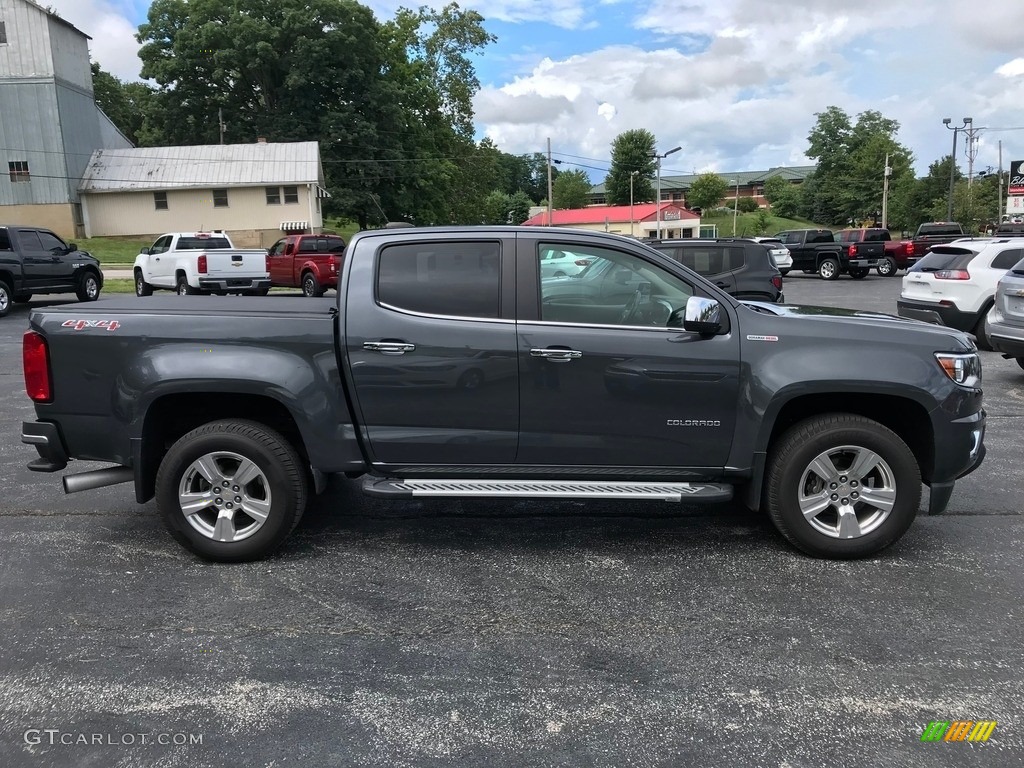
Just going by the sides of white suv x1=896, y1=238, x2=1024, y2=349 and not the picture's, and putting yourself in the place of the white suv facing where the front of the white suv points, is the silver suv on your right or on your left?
on your right

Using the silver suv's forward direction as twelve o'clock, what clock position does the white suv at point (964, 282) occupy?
The white suv is roughly at 10 o'clock from the silver suv.

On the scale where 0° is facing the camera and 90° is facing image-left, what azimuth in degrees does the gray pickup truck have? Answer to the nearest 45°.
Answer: approximately 270°

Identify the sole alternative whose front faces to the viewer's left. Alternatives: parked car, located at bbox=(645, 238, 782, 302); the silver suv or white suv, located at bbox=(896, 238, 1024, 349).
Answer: the parked car

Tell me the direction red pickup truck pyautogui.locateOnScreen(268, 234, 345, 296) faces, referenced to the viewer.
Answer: facing away from the viewer and to the left of the viewer

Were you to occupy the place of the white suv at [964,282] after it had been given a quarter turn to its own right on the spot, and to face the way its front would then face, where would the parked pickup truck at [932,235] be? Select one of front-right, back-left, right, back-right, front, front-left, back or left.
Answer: back-left

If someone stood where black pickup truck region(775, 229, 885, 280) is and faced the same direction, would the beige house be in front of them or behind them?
in front

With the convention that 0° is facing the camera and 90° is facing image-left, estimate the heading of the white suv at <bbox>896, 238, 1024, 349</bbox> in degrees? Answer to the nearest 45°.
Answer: approximately 225°

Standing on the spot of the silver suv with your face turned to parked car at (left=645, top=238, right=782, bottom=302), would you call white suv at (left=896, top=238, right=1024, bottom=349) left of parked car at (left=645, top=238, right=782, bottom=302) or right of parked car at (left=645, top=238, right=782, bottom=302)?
right

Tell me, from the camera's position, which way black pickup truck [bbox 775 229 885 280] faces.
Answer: facing away from the viewer and to the left of the viewer

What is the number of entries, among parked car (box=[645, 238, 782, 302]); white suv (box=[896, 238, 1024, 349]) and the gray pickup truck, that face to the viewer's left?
1

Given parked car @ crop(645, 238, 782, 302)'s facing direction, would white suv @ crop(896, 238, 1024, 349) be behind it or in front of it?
behind

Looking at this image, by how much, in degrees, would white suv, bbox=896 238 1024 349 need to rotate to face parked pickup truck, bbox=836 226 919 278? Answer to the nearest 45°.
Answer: approximately 45° to its left

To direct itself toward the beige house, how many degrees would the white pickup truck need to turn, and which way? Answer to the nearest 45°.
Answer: approximately 45° to its right
